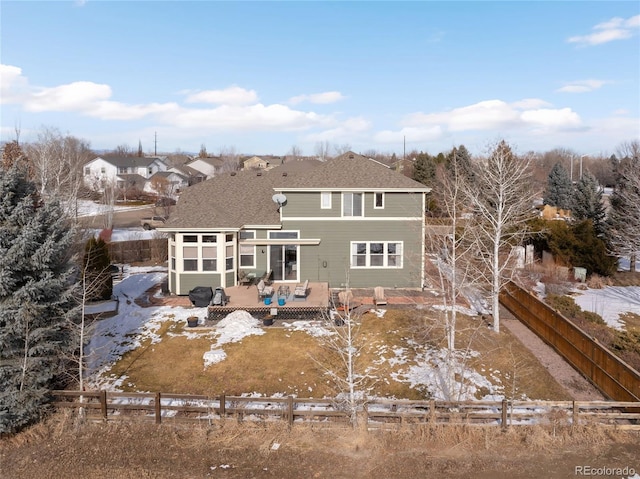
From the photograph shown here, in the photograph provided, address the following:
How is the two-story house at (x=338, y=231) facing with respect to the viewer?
away from the camera

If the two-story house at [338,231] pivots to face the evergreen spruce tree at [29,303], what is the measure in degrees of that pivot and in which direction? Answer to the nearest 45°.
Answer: approximately 135° to its left

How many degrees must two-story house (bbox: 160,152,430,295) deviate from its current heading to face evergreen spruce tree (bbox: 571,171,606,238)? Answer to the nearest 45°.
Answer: approximately 45° to its right

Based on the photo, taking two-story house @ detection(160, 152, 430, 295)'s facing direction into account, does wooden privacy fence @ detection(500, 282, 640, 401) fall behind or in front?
behind

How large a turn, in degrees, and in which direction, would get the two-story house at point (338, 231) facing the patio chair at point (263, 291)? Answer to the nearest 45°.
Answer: approximately 135° to its left

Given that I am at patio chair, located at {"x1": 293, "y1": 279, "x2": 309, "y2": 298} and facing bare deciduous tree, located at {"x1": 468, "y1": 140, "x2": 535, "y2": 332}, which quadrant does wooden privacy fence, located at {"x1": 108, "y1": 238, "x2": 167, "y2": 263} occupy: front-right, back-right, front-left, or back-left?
back-left
